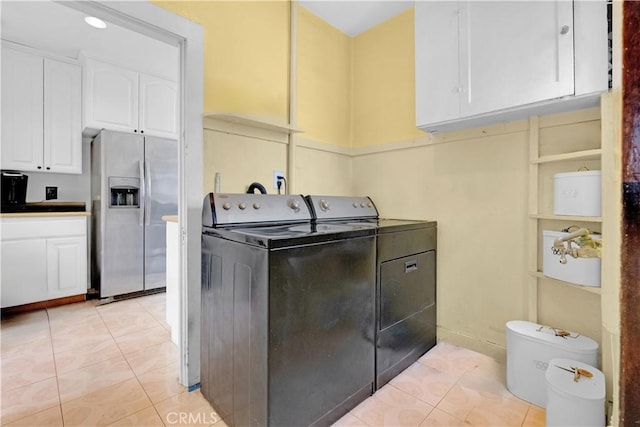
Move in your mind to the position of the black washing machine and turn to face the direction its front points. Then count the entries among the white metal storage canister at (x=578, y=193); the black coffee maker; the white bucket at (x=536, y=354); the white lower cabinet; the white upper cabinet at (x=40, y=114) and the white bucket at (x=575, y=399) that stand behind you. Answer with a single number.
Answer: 3

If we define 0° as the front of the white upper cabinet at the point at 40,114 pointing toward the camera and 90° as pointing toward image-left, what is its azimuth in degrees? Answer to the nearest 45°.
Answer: approximately 315°

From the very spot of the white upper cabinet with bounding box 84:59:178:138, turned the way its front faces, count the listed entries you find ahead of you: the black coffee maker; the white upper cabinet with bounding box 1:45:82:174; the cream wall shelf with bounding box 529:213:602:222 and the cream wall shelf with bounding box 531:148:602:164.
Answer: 2

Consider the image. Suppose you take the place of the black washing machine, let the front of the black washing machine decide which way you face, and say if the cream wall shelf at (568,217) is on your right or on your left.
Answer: on your left

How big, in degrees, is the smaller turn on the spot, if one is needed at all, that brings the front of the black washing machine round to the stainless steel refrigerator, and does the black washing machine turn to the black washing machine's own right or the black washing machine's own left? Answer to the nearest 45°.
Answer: approximately 180°

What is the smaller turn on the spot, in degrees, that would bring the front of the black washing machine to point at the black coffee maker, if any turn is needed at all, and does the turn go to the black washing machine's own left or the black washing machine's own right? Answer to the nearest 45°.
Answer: approximately 180°

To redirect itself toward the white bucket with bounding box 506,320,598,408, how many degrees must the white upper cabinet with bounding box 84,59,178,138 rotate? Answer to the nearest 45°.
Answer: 0° — it already faces it

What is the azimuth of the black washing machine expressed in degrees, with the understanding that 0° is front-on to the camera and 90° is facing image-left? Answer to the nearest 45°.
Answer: approximately 315°

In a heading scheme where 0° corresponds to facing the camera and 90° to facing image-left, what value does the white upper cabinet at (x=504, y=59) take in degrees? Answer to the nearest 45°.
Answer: approximately 45°

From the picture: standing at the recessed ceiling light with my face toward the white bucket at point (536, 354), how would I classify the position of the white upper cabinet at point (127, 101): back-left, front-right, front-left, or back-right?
back-left

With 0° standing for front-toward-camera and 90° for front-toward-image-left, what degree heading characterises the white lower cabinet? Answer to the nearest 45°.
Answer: approximately 315°
